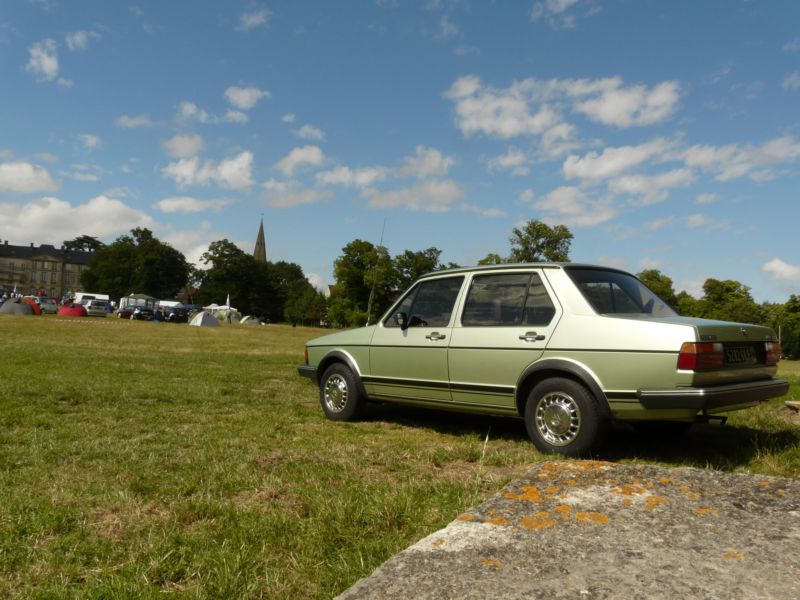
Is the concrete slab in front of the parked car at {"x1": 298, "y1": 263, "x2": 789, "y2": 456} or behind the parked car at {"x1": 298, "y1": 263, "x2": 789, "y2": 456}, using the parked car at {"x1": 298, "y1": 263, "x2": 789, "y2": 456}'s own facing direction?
behind

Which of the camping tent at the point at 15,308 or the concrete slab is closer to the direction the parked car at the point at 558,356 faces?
the camping tent

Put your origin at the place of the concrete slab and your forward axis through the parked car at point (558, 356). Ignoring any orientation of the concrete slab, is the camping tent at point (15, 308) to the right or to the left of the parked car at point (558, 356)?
left

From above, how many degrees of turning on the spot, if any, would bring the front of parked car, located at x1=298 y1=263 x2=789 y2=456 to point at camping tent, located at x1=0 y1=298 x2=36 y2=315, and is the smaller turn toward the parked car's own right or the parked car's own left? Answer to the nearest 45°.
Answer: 0° — it already faces it

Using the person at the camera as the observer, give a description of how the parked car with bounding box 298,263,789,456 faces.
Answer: facing away from the viewer and to the left of the viewer
